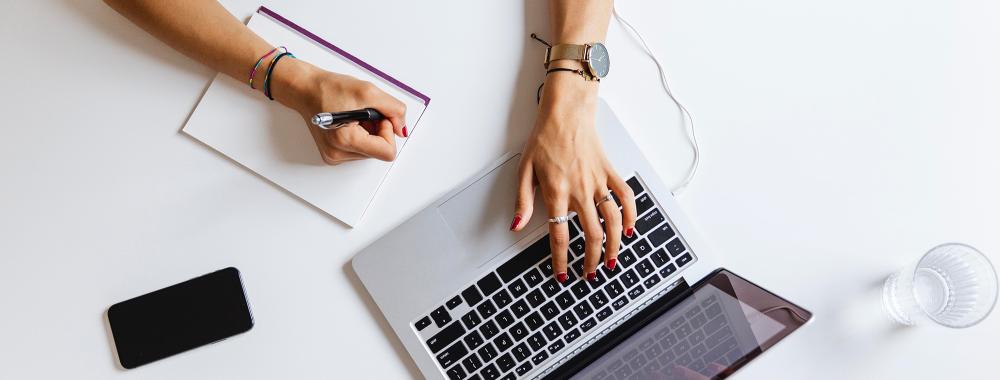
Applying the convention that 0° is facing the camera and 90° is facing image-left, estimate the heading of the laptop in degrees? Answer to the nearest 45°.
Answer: approximately 135°
